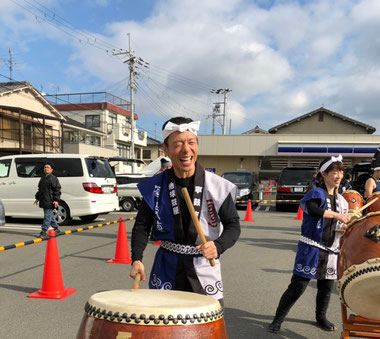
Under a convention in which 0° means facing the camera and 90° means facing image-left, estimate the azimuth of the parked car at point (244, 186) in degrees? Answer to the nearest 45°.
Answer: approximately 45°

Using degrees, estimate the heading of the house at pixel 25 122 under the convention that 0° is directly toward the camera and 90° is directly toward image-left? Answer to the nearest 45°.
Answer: approximately 315°

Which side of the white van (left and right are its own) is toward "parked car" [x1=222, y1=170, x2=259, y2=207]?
right

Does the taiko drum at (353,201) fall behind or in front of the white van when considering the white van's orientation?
behind

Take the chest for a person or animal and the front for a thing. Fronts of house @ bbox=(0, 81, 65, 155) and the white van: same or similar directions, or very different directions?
very different directions

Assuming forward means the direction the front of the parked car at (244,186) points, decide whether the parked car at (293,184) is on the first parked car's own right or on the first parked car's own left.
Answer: on the first parked car's own left
